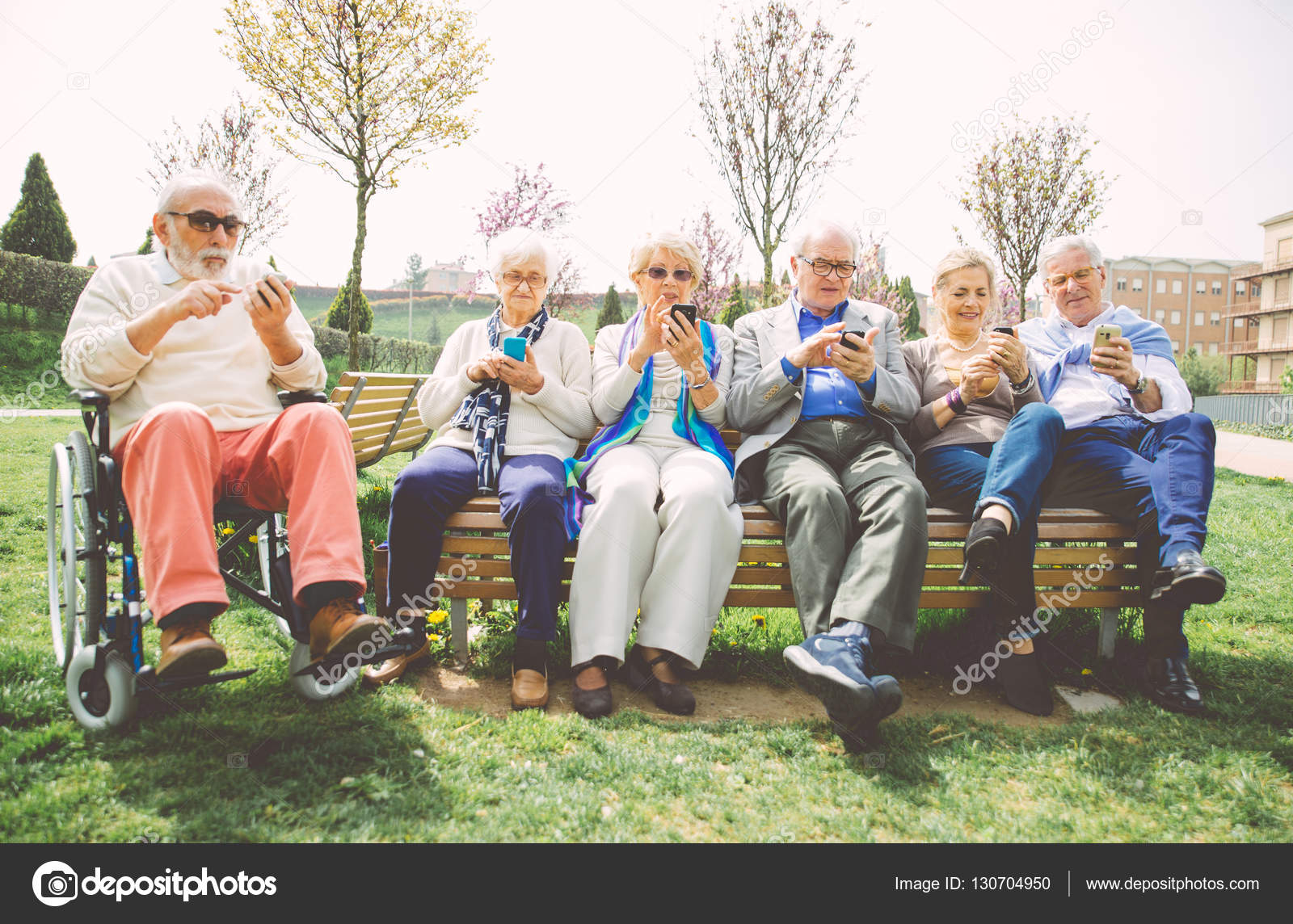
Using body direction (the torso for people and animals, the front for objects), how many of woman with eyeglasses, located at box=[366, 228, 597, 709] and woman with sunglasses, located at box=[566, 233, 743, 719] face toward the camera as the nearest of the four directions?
2

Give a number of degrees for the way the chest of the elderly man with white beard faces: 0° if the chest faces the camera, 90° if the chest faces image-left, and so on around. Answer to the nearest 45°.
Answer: approximately 315°

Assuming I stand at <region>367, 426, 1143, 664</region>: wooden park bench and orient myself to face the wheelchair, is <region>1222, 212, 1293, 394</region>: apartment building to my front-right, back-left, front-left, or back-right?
back-right

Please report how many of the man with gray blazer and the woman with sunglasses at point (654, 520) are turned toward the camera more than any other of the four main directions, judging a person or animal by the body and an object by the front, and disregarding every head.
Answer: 2

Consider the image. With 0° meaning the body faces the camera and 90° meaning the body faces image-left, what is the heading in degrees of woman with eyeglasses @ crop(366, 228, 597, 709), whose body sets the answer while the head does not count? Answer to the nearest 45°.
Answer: approximately 0°

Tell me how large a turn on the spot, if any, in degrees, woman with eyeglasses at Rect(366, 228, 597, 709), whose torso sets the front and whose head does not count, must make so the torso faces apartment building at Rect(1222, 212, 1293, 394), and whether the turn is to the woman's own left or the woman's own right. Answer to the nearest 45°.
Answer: approximately 135° to the woman's own left
